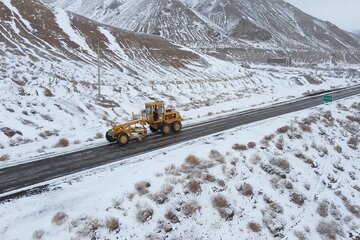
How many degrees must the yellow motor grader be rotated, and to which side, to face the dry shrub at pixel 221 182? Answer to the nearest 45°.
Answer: approximately 90° to its left

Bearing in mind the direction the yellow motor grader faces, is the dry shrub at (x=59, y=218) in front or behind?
in front

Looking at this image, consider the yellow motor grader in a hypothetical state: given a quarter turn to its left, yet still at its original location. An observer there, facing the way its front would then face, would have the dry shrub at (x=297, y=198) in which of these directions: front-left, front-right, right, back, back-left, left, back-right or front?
front

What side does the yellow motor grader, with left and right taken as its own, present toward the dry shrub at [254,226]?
left

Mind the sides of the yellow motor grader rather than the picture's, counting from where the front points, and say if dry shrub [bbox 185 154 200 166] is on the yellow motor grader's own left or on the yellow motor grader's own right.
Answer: on the yellow motor grader's own left

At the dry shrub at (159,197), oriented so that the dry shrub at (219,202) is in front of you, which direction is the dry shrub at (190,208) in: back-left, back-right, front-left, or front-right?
front-right

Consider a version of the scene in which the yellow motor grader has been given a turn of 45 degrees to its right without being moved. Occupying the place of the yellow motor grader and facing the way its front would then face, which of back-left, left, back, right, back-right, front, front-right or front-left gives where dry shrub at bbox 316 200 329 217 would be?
back-left

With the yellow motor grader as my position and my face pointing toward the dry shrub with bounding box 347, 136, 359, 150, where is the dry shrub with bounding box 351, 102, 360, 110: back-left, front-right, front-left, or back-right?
front-left

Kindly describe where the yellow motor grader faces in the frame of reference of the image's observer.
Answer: facing the viewer and to the left of the viewer

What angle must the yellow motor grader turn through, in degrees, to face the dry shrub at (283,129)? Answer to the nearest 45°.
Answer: approximately 135° to its left

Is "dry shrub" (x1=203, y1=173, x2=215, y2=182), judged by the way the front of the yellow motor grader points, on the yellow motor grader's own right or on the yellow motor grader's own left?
on the yellow motor grader's own left

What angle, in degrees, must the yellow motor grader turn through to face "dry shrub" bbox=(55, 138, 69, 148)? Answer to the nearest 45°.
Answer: approximately 45° to its right

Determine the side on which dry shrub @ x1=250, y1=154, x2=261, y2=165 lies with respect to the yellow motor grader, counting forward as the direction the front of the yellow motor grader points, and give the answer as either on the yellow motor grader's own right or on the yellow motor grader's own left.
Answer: on the yellow motor grader's own left
